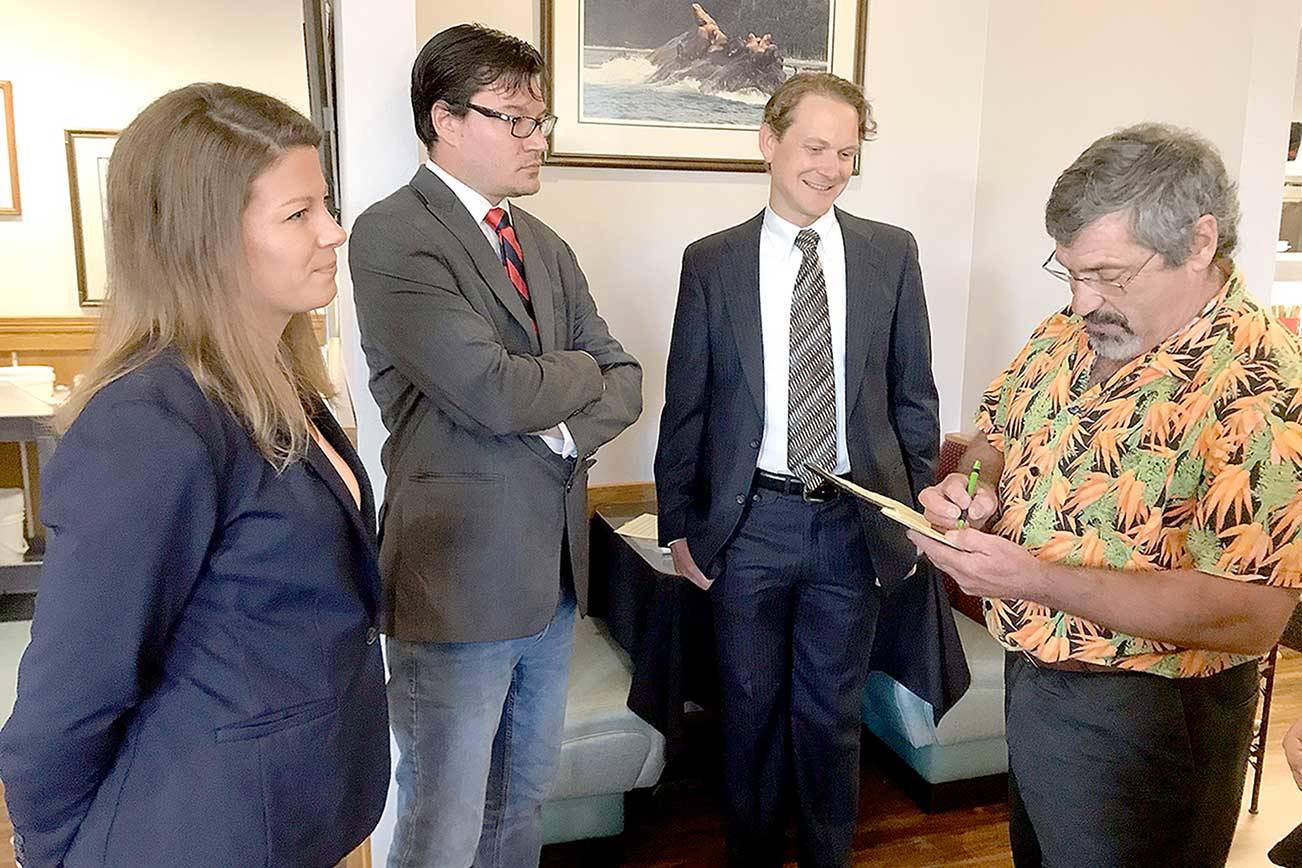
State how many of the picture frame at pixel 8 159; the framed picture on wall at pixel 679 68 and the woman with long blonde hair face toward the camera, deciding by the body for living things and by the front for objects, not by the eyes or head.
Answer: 2

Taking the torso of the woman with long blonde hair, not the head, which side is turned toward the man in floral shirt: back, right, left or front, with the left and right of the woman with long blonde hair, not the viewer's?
front

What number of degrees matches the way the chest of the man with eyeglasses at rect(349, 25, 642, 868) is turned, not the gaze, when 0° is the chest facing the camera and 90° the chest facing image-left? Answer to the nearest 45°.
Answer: approximately 315°

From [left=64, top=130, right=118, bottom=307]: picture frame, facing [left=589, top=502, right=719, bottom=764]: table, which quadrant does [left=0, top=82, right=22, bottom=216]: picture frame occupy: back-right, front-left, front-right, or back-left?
back-right

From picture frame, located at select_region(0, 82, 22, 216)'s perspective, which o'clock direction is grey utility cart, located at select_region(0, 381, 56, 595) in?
The grey utility cart is roughly at 12 o'clock from the picture frame.

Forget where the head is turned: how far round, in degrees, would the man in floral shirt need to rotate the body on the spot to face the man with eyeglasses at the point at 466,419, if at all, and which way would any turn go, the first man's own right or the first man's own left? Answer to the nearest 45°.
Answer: approximately 45° to the first man's own right

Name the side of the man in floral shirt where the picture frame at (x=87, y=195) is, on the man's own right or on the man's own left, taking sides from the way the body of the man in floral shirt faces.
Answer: on the man's own right

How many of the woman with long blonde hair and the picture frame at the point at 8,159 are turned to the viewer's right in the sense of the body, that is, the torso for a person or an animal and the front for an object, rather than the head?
1

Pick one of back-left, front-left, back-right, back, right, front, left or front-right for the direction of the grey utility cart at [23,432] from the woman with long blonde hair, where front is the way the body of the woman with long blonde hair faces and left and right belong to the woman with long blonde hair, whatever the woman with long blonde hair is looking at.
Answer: left

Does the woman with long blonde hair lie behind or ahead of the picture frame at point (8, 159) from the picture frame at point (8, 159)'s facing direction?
ahead

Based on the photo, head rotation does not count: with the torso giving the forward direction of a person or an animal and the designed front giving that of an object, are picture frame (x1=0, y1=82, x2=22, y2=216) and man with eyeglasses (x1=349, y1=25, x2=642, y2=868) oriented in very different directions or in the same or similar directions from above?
same or similar directions

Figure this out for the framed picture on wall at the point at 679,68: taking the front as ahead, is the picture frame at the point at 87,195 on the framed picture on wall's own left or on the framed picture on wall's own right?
on the framed picture on wall's own right

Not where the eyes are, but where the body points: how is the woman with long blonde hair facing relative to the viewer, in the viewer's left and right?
facing to the right of the viewer

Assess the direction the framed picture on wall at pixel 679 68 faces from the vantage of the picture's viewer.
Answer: facing the viewer

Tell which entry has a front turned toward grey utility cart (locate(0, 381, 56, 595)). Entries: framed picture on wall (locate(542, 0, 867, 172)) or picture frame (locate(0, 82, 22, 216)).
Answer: the picture frame

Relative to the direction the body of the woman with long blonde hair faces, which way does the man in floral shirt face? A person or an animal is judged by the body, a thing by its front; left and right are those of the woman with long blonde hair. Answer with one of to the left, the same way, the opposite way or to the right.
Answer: the opposite way
